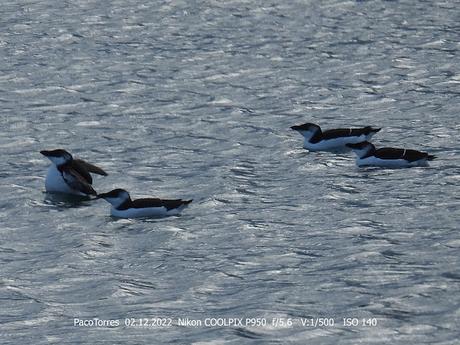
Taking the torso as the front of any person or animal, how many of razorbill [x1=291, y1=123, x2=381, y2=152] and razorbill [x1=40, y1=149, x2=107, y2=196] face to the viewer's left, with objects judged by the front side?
2

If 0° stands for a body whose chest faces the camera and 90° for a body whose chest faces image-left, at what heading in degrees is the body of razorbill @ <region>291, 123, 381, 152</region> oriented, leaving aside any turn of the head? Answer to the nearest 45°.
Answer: approximately 90°

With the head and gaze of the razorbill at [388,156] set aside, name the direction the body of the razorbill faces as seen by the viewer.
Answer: to the viewer's left

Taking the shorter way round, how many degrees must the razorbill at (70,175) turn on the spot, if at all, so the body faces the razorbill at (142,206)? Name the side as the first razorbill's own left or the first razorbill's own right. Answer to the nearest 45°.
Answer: approximately 135° to the first razorbill's own left

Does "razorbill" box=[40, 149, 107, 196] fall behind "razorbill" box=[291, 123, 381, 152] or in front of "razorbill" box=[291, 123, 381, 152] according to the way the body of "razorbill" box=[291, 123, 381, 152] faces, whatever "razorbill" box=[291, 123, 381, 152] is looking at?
in front

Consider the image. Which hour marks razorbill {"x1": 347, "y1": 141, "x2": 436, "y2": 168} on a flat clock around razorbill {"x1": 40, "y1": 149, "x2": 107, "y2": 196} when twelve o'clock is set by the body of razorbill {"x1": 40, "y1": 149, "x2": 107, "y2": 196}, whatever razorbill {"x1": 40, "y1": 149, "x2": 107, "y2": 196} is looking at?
razorbill {"x1": 347, "y1": 141, "x2": 436, "y2": 168} is roughly at 6 o'clock from razorbill {"x1": 40, "y1": 149, "x2": 107, "y2": 196}.

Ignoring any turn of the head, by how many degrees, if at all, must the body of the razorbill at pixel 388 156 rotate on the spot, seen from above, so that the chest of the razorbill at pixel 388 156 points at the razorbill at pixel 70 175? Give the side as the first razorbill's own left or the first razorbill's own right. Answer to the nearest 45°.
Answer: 0° — it already faces it

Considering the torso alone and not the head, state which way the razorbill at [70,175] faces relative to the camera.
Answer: to the viewer's left

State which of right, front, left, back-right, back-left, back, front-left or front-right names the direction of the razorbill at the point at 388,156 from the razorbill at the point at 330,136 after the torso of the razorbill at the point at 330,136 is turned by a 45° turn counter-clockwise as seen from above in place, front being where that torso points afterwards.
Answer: left

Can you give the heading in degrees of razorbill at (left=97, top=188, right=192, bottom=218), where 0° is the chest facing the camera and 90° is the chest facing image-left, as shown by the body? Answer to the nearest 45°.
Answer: approximately 90°
